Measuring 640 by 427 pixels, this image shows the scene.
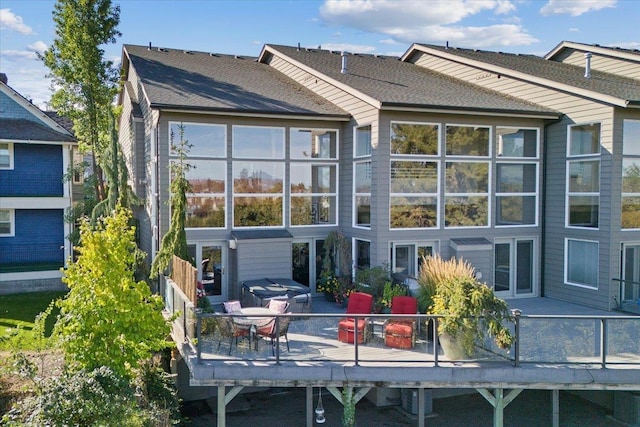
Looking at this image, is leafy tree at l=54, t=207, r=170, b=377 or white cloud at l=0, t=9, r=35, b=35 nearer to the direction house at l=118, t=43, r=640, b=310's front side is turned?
the leafy tree

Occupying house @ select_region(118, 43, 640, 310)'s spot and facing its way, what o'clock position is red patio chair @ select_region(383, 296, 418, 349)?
The red patio chair is roughly at 12 o'clock from the house.

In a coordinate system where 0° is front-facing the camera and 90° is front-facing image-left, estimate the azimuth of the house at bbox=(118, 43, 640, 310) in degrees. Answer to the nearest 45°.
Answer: approximately 0°

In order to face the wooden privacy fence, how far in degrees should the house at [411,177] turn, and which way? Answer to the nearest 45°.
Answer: approximately 45° to its right

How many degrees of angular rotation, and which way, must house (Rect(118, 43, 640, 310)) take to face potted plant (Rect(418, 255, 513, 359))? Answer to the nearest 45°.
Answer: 0° — it already faces it

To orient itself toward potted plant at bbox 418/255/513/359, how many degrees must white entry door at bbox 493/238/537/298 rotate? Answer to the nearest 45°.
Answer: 0° — it already faces it

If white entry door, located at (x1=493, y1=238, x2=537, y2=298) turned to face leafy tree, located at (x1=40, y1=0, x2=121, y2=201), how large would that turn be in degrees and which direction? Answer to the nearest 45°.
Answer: approximately 90° to its right

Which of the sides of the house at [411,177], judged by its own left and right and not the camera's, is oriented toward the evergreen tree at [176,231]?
right
